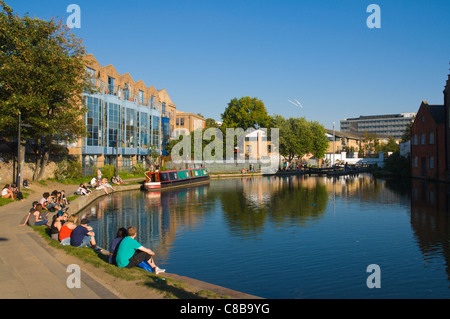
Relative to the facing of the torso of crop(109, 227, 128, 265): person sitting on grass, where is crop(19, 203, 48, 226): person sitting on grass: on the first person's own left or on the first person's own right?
on the first person's own left

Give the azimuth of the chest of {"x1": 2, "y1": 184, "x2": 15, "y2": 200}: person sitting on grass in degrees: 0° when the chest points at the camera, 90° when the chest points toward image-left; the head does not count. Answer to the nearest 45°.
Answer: approximately 270°

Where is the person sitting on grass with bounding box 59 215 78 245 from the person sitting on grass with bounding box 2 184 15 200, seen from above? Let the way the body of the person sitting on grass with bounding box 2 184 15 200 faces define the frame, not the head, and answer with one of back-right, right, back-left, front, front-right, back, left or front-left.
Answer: right

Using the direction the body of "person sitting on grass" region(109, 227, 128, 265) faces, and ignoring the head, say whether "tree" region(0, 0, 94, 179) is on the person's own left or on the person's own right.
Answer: on the person's own left

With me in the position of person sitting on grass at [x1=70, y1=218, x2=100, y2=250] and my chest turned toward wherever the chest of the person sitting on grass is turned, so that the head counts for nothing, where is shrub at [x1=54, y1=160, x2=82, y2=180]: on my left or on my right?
on my left

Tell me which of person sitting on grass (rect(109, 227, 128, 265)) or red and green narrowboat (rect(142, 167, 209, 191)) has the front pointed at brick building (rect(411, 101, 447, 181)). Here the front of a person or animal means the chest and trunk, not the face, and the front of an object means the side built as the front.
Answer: the person sitting on grass

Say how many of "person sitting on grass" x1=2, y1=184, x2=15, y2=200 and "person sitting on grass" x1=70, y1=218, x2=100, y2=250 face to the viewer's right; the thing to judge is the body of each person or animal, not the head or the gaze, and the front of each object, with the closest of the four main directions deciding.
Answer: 2

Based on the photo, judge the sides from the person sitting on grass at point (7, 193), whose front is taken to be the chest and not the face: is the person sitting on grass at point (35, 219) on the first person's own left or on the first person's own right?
on the first person's own right

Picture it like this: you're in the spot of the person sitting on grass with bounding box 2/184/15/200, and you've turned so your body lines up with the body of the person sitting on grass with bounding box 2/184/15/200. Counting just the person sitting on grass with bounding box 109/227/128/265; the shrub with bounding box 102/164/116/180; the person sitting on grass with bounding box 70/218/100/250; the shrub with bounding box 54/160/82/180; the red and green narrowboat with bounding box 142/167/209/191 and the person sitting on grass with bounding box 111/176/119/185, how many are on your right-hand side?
2

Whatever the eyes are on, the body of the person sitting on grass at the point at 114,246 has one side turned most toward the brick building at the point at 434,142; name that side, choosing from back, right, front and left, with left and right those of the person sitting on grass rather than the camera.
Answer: front

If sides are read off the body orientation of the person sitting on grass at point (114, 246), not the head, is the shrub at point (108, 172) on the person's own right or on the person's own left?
on the person's own left

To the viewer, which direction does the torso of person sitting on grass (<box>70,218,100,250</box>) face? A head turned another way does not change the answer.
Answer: to the viewer's right

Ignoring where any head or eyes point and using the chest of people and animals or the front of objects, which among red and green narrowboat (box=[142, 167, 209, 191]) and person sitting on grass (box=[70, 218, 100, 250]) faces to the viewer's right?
the person sitting on grass
